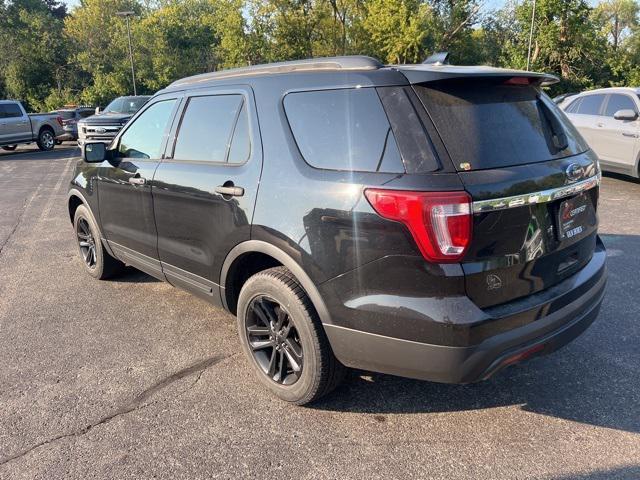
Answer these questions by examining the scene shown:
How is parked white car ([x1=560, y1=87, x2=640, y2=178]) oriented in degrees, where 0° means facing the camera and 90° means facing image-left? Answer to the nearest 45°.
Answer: approximately 315°

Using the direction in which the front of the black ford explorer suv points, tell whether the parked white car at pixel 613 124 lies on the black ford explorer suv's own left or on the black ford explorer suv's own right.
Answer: on the black ford explorer suv's own right

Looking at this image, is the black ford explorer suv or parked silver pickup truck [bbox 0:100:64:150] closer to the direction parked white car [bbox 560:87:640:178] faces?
the black ford explorer suv

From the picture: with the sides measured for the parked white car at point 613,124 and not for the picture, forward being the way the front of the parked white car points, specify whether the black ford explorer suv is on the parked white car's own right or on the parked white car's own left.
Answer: on the parked white car's own right

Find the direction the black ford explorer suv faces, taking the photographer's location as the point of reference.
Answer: facing away from the viewer and to the left of the viewer

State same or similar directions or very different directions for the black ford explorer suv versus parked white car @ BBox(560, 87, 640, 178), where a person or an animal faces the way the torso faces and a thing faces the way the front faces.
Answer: very different directions

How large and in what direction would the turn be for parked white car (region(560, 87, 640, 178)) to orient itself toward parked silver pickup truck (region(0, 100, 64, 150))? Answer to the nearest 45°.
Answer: approximately 135° to its right
